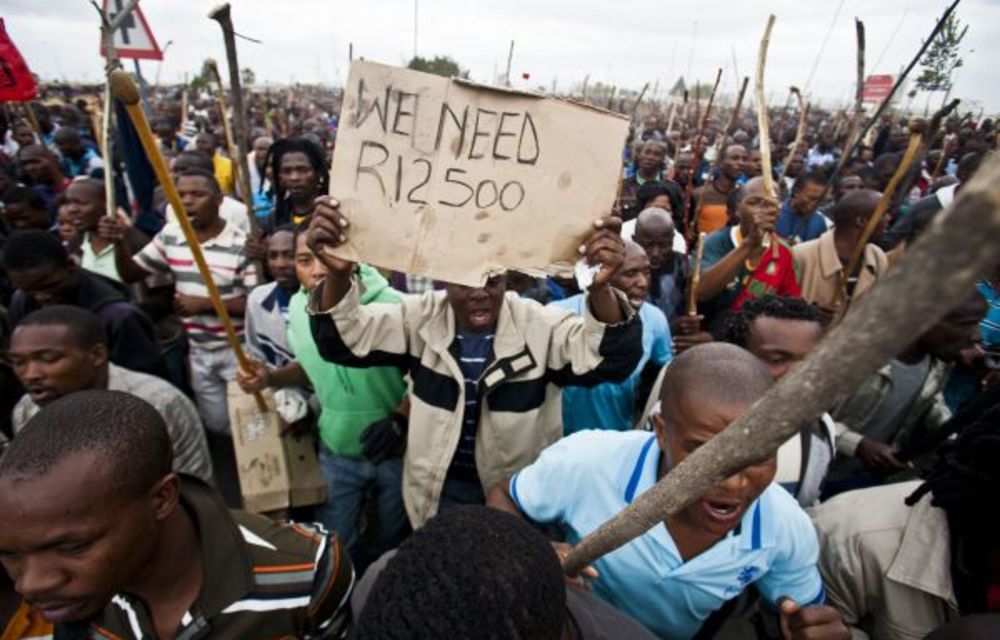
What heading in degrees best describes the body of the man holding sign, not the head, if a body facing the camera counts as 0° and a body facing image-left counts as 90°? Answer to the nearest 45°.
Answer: approximately 0°

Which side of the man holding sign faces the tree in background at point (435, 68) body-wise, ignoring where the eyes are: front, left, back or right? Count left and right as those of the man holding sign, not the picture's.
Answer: back
